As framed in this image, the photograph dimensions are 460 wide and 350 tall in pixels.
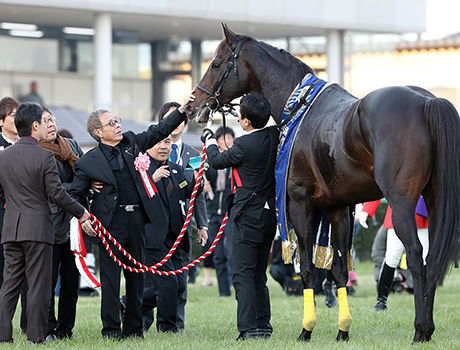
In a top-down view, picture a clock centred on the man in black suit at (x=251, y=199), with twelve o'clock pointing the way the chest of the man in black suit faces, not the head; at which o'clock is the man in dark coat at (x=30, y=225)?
The man in dark coat is roughly at 10 o'clock from the man in black suit.

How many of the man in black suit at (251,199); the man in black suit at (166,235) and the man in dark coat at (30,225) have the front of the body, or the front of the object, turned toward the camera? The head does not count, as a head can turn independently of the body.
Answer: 1

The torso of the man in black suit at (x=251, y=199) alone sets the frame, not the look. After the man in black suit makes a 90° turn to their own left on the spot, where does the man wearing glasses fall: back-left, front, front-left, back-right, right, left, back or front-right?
front-right

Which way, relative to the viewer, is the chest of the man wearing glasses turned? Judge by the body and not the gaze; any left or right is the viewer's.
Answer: facing the viewer and to the right of the viewer

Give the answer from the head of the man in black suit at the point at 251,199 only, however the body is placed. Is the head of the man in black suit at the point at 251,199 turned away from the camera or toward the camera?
away from the camera

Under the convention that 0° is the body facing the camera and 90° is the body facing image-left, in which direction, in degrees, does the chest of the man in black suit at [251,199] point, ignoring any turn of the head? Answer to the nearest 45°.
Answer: approximately 135°

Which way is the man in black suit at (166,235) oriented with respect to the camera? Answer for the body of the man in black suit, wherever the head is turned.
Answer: toward the camera

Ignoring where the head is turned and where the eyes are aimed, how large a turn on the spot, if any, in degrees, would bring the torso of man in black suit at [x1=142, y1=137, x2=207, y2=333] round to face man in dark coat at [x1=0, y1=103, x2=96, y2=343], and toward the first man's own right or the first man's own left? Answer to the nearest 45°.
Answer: approximately 45° to the first man's own right

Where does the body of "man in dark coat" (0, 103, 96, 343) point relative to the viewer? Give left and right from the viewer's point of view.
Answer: facing away from the viewer and to the right of the viewer

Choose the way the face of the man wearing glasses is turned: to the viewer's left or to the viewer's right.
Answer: to the viewer's right

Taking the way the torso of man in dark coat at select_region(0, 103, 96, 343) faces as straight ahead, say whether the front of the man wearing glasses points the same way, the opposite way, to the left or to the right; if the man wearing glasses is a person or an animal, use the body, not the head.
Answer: to the right

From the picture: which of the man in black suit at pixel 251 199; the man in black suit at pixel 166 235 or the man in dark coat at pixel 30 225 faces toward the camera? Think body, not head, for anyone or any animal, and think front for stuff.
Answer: the man in black suit at pixel 166 235
